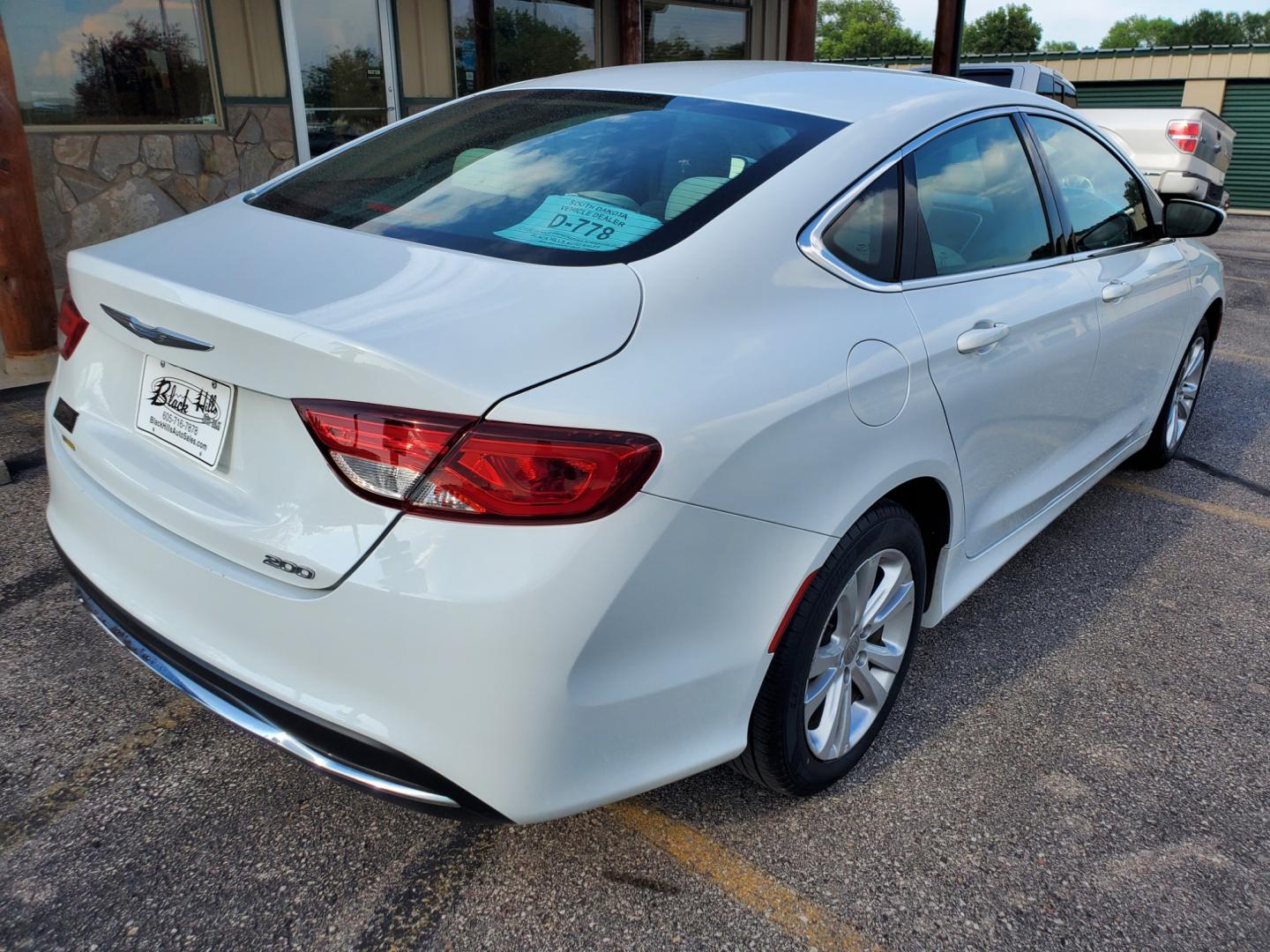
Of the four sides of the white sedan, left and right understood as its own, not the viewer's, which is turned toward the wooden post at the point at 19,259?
left

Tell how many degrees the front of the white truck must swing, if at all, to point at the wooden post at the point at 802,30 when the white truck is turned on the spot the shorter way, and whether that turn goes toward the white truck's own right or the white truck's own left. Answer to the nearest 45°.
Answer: approximately 90° to the white truck's own left

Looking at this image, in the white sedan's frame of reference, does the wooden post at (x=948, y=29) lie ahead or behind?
ahead

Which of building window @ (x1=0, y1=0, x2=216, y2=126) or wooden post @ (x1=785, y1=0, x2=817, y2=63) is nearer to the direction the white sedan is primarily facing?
the wooden post

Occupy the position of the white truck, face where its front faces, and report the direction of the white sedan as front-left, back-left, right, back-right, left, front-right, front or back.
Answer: back-left

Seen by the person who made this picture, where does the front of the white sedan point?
facing away from the viewer and to the right of the viewer

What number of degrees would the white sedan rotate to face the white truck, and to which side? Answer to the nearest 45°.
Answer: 0° — it already faces it

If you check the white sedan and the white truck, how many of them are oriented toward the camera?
0

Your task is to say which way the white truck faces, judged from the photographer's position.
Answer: facing away from the viewer and to the left of the viewer

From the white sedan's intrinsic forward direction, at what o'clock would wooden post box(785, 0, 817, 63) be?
The wooden post is roughly at 11 o'clock from the white sedan.

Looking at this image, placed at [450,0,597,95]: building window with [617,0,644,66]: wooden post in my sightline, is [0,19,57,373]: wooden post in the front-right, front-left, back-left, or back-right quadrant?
back-right

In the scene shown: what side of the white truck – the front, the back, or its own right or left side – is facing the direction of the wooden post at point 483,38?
left
